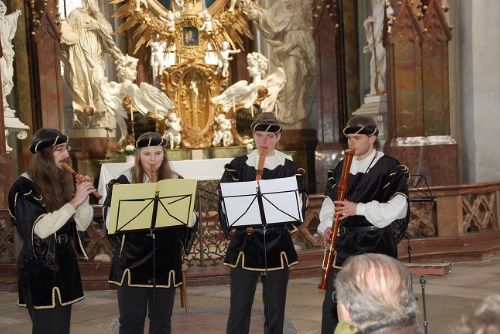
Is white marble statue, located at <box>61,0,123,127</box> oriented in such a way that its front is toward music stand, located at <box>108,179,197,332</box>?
yes

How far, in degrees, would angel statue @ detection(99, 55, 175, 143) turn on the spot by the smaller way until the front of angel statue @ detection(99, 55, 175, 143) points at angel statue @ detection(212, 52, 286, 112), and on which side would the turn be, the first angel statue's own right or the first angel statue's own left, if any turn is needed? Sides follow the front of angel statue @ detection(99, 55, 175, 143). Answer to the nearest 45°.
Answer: approximately 45° to the first angel statue's own left

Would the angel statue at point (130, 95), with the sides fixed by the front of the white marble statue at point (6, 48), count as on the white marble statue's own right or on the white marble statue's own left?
on the white marble statue's own left

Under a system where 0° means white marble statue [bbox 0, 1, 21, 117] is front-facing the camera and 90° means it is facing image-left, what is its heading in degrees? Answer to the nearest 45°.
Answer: approximately 315°

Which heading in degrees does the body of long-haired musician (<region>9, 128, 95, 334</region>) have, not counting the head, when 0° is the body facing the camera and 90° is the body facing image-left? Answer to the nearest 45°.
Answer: approximately 270°

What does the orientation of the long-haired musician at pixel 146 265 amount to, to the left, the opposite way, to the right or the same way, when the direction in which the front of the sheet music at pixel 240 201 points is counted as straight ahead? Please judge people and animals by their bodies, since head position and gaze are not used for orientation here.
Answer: the opposite way

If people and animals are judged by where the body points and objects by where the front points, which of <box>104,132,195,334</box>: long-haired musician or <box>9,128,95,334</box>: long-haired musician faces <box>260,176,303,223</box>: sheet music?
<box>9,128,95,334</box>: long-haired musician

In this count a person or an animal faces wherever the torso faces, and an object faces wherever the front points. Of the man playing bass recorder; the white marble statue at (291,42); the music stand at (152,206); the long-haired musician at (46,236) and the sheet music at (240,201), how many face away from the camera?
2

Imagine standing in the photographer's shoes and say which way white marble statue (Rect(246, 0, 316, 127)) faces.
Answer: facing the viewer and to the left of the viewer
